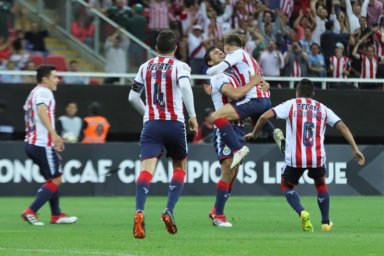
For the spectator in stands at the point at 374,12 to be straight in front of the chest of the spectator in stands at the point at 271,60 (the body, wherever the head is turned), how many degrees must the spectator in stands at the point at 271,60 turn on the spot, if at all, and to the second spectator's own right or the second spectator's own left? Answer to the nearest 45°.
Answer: approximately 90° to the second spectator's own left

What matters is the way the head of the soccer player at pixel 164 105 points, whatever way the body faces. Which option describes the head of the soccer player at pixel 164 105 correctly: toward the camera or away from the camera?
away from the camera

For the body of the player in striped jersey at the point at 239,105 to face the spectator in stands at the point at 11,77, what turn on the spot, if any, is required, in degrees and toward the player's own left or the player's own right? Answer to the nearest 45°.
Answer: approximately 45° to the player's own right

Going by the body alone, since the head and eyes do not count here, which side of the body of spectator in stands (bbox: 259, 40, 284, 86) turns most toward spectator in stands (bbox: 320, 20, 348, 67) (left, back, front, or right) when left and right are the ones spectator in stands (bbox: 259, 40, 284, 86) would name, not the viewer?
left

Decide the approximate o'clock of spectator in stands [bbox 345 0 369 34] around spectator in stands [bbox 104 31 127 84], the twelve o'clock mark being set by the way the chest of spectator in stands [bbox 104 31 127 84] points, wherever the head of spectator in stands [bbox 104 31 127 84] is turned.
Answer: spectator in stands [bbox 345 0 369 34] is roughly at 9 o'clock from spectator in stands [bbox 104 31 127 84].

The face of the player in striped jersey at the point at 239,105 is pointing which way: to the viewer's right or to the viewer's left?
to the viewer's left

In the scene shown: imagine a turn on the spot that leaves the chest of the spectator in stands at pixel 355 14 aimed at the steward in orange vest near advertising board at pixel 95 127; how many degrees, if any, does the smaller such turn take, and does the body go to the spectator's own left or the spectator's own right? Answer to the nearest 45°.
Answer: approximately 90° to the spectator's own right

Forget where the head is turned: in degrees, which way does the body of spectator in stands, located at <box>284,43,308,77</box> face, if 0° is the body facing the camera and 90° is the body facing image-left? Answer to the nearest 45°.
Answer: approximately 0°

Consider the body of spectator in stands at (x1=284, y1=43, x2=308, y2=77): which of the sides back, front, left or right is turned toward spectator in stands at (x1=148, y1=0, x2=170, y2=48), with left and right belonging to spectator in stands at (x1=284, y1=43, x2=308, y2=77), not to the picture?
right

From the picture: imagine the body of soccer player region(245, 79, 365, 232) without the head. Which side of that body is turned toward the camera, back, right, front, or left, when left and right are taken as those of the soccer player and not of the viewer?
back

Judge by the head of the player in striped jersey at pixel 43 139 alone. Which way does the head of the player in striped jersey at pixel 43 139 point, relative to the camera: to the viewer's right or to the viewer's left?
to the viewer's right

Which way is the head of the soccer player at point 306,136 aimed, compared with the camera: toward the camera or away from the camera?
away from the camera
